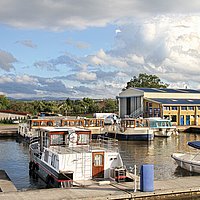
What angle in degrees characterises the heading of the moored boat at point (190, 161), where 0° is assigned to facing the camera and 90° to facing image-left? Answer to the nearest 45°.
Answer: approximately 90°

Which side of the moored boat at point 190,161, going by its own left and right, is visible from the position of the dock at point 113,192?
left

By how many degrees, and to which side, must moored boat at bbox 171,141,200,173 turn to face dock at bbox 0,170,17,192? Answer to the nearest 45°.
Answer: approximately 45° to its left
